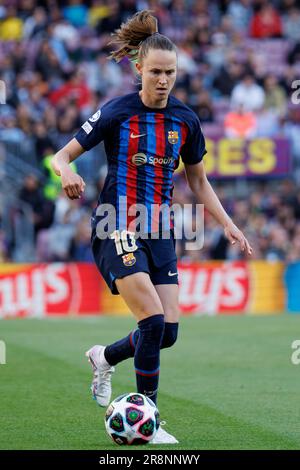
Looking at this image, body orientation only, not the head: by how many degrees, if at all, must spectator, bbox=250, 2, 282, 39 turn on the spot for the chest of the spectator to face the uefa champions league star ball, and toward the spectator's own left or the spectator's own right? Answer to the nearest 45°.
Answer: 0° — they already face it

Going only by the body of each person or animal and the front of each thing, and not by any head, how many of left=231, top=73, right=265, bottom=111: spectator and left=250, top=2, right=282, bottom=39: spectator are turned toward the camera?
2

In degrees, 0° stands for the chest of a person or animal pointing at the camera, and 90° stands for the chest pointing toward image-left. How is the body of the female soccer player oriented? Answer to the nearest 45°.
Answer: approximately 315°

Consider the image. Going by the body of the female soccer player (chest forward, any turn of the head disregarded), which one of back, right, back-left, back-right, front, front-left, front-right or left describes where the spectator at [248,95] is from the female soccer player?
back-left

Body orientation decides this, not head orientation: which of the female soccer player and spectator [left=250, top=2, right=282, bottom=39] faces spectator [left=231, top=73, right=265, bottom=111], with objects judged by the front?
spectator [left=250, top=2, right=282, bottom=39]

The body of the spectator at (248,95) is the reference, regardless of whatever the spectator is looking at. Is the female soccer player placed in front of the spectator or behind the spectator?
in front

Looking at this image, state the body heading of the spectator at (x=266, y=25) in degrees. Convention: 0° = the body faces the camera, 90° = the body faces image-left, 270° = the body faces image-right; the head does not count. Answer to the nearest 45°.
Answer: approximately 0°

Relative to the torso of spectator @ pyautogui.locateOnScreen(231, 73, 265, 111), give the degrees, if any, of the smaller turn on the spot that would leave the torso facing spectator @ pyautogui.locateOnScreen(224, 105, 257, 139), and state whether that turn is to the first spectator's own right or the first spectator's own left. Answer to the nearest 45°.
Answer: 0° — they already face them

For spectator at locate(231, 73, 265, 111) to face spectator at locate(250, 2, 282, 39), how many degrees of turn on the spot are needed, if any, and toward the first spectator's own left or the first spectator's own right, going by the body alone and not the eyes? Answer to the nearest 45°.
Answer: approximately 180°

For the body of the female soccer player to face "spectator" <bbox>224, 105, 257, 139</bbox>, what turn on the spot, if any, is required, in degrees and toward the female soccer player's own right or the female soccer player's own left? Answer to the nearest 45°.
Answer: approximately 135° to the female soccer player's own left

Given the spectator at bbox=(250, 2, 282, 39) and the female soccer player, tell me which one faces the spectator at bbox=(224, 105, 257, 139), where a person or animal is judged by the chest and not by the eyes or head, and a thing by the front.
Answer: the spectator at bbox=(250, 2, 282, 39)

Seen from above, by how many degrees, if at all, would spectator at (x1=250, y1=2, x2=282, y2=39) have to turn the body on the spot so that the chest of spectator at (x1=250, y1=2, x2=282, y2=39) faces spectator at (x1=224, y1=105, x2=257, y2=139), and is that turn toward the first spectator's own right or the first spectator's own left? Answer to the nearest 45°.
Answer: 0° — they already face them

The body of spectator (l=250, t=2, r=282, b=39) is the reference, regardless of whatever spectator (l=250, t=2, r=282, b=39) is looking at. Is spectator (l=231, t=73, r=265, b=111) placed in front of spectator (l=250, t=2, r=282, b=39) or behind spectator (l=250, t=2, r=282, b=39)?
in front

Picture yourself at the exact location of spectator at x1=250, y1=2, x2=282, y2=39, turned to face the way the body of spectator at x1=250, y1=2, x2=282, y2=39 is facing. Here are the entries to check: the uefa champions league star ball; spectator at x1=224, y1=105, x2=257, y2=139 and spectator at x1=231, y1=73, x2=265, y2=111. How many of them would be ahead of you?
3
